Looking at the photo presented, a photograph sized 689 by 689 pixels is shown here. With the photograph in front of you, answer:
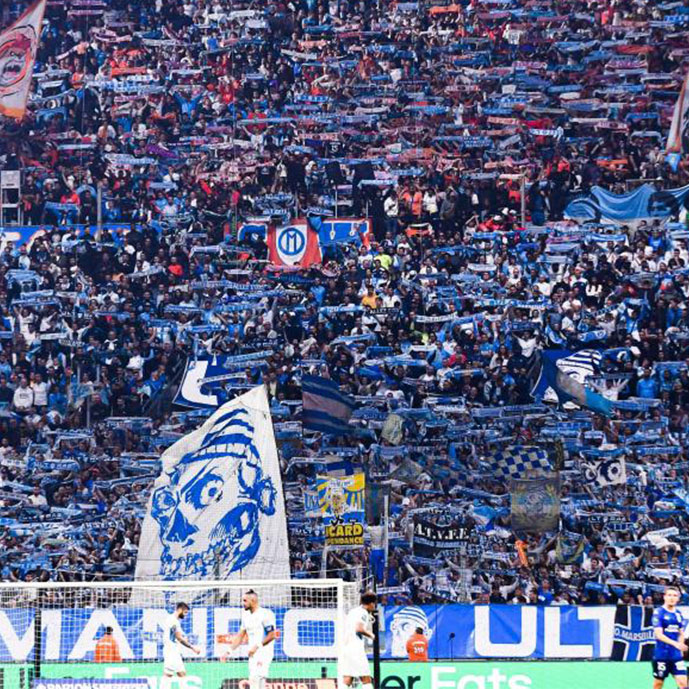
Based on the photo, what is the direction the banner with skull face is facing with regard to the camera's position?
facing the viewer

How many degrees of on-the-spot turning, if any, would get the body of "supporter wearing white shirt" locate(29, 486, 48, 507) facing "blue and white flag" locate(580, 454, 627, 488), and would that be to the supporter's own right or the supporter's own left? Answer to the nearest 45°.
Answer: approximately 90° to the supporter's own left

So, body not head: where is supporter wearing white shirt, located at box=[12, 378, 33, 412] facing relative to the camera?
toward the camera

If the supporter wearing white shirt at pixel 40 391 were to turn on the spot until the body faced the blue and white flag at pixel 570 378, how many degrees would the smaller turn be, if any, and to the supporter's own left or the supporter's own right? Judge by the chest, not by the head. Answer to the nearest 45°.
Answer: approximately 90° to the supporter's own left

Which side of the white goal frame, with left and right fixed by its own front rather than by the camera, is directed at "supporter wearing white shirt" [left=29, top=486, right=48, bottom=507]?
back

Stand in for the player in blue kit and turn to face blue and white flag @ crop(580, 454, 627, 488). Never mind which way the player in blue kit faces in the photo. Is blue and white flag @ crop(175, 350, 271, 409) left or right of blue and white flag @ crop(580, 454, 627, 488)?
left

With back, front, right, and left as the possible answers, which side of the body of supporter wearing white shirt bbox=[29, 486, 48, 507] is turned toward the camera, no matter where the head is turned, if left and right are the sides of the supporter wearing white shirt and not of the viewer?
front

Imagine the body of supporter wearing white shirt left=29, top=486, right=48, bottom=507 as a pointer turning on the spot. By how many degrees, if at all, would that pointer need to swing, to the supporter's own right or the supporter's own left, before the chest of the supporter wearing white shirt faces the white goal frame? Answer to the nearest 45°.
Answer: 0° — they already face it

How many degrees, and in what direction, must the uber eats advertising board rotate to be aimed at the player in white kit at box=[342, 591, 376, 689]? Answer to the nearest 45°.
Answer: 0° — it already faces them

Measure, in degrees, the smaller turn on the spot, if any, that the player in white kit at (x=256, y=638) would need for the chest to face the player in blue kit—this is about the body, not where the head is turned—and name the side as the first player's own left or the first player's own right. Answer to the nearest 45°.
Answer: approximately 135° to the first player's own left

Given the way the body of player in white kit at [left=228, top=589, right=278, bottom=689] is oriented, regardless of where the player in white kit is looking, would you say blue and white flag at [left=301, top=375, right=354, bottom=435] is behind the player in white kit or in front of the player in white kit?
behind
